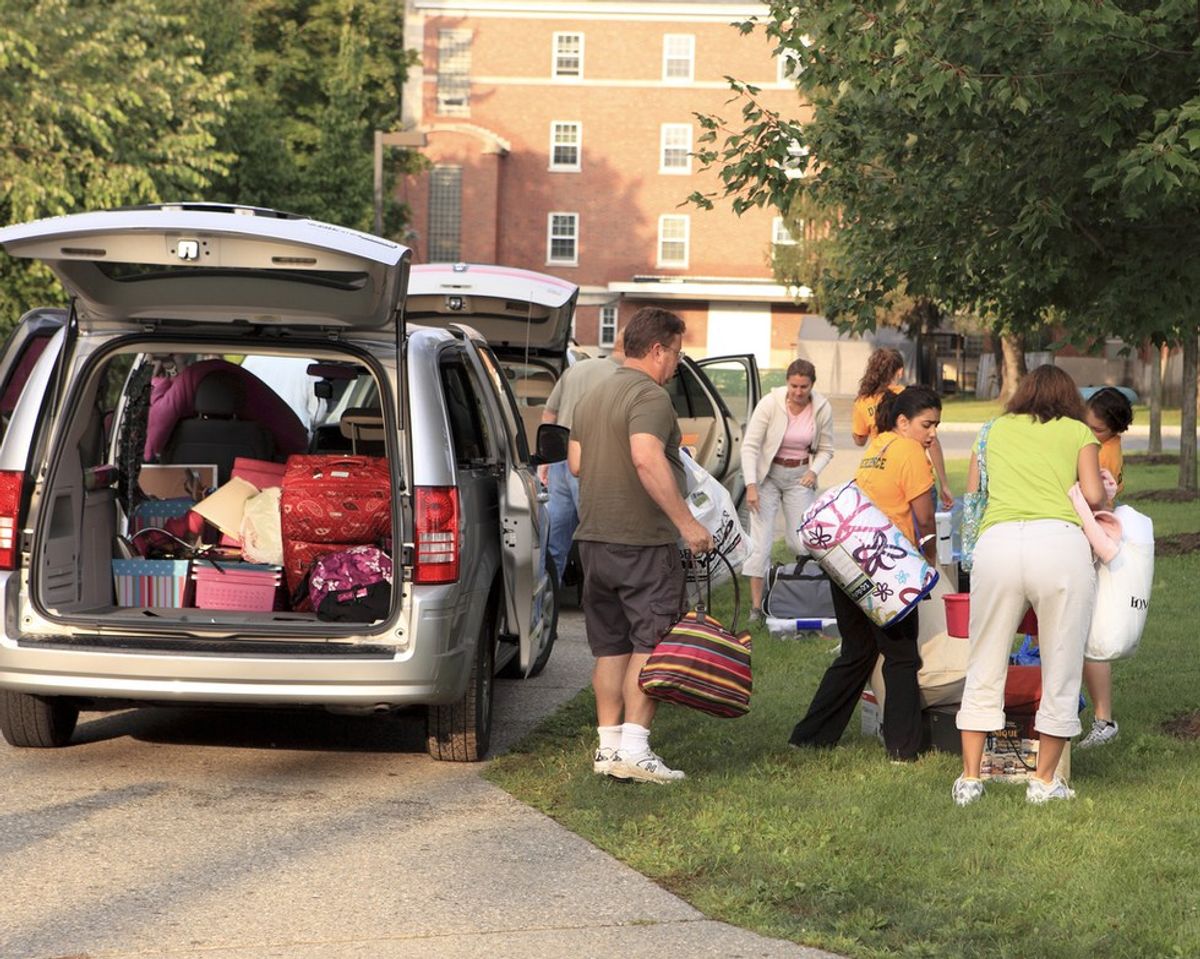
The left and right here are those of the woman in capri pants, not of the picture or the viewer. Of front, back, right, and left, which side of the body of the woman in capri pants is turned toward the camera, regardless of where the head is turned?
back

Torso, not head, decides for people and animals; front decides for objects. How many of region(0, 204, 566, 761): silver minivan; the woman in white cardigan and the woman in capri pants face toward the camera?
1

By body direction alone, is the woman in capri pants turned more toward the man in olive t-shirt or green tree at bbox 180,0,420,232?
the green tree

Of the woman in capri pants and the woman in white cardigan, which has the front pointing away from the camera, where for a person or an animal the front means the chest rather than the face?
the woman in capri pants

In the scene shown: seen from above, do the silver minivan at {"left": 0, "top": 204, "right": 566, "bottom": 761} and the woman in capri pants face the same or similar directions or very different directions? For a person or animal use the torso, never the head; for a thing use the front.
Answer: same or similar directions

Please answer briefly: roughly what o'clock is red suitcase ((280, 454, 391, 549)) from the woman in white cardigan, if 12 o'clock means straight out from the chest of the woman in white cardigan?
The red suitcase is roughly at 1 o'clock from the woman in white cardigan.

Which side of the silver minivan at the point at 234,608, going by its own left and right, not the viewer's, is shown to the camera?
back

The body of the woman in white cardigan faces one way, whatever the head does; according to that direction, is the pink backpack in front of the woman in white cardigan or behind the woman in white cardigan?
in front

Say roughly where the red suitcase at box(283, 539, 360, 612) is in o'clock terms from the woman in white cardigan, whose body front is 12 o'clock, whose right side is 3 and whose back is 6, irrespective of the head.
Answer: The red suitcase is roughly at 1 o'clock from the woman in white cardigan.

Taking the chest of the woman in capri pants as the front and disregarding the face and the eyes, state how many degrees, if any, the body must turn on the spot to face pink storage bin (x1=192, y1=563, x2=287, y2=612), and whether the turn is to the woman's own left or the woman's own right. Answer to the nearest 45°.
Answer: approximately 90° to the woman's own left

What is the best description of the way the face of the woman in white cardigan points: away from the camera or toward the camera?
toward the camera
